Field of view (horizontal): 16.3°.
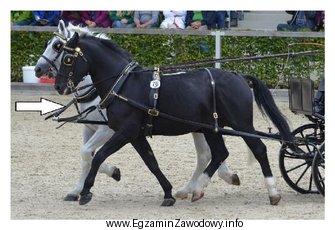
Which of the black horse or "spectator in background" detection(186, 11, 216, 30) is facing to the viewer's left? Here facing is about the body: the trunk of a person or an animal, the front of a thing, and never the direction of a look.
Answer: the black horse

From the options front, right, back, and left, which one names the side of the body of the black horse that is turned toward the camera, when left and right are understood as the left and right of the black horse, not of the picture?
left

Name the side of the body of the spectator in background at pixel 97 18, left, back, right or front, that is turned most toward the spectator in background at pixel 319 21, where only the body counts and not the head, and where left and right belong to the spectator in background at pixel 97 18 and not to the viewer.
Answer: left

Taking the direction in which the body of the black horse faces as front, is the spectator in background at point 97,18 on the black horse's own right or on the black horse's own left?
on the black horse's own right

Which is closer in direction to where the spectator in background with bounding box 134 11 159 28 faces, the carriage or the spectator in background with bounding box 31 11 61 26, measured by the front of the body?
the carriage

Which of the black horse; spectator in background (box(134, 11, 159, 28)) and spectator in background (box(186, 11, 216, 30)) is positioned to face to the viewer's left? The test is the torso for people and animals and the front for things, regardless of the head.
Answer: the black horse

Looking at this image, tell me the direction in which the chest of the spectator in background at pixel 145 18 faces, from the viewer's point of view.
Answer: toward the camera

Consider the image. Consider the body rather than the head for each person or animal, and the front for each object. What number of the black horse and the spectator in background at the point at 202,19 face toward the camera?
1

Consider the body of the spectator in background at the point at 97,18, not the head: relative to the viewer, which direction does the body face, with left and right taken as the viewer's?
facing the viewer

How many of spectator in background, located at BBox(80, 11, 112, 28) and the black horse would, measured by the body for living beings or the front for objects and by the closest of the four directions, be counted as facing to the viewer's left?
1

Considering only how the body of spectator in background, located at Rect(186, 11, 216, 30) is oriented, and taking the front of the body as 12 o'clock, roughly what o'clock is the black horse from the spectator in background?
The black horse is roughly at 12 o'clock from the spectator in background.

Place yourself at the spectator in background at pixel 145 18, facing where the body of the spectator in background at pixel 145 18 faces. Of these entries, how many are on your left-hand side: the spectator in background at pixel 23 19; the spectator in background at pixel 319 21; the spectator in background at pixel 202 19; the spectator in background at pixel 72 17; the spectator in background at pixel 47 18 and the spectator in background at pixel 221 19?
3

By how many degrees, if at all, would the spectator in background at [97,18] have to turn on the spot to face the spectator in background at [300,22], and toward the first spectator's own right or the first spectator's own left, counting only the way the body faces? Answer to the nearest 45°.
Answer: approximately 90° to the first spectator's own left

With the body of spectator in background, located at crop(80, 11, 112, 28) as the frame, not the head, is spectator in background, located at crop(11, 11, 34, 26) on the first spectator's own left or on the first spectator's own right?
on the first spectator's own right
